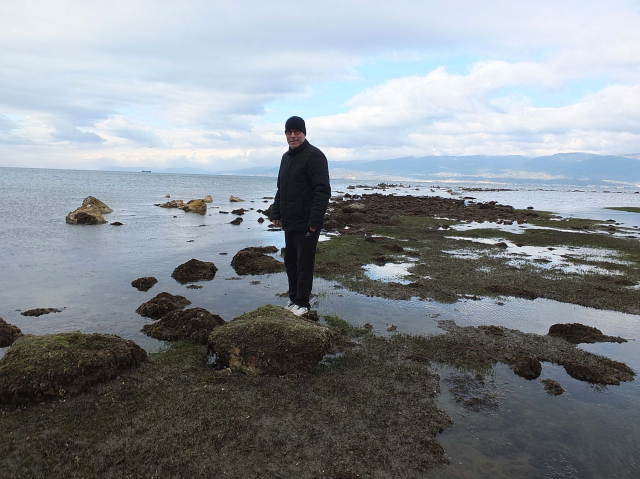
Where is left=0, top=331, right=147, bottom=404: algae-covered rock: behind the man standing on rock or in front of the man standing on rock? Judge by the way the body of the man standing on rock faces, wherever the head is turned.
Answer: in front

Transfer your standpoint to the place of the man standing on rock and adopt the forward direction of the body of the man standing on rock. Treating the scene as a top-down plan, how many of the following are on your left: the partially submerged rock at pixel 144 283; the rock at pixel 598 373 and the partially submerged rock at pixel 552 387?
2

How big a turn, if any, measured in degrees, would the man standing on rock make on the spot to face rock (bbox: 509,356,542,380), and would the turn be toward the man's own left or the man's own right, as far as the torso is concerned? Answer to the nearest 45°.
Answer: approximately 90° to the man's own left

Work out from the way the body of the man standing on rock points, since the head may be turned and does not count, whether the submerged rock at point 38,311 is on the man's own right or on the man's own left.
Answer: on the man's own right

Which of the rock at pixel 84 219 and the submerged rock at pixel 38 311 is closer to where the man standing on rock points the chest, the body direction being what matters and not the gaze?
the submerged rock

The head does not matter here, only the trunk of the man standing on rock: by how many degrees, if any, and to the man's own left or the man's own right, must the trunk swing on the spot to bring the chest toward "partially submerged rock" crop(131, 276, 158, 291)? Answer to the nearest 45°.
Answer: approximately 90° to the man's own right

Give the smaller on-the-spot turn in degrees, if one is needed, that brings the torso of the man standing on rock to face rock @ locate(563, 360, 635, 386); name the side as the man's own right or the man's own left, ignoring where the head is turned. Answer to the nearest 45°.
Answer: approximately 90° to the man's own left

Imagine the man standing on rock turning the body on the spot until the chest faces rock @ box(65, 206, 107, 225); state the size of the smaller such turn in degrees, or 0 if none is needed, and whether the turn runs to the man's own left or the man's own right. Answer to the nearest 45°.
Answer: approximately 90° to the man's own right

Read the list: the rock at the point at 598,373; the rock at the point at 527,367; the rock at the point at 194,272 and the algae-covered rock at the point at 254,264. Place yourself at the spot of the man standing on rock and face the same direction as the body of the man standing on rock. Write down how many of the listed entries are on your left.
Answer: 2

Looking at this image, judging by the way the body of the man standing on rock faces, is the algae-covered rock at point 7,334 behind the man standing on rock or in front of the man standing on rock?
in front

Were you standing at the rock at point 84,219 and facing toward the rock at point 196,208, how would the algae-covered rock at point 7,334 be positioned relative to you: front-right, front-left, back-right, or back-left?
back-right

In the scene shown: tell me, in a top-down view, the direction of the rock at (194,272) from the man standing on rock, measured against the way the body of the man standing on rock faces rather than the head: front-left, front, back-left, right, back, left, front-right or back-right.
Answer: right

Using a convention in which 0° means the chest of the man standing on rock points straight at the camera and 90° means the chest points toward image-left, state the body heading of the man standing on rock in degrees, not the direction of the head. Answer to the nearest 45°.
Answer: approximately 45°

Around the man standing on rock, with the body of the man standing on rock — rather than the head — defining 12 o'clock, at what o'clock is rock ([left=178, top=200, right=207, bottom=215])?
The rock is roughly at 4 o'clock from the man standing on rock.

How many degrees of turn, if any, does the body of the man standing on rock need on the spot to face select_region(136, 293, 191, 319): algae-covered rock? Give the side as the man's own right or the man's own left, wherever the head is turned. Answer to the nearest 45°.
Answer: approximately 45° to the man's own right
